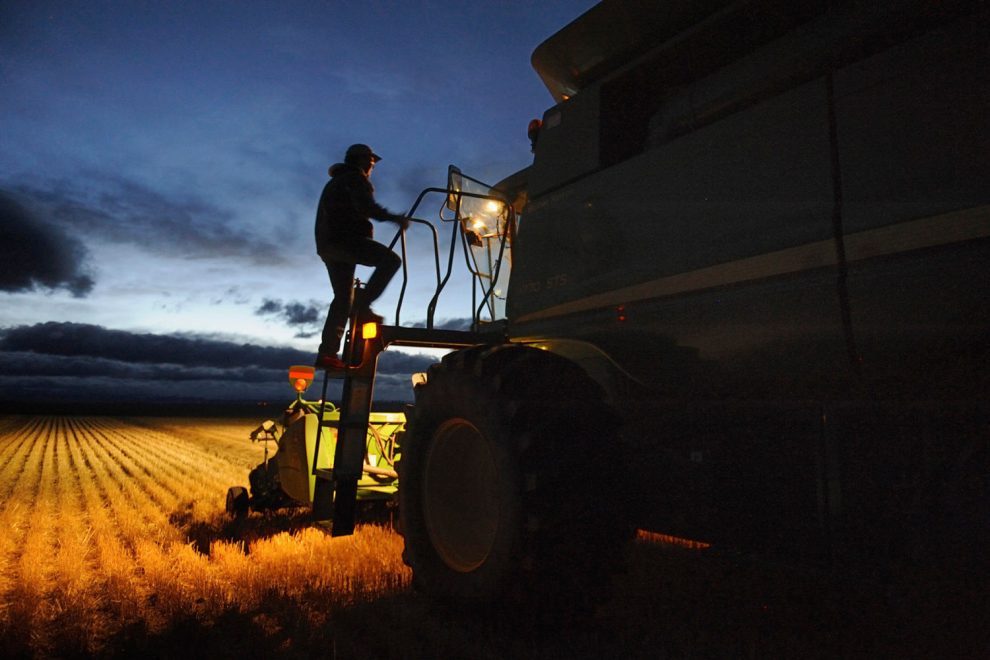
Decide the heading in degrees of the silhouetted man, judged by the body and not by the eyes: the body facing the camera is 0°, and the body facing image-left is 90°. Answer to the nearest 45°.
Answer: approximately 270°

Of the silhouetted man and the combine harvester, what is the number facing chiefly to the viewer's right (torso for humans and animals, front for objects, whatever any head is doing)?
1

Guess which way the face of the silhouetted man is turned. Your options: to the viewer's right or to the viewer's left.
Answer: to the viewer's right

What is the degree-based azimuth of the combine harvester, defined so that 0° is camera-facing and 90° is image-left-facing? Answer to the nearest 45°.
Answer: approximately 135°
